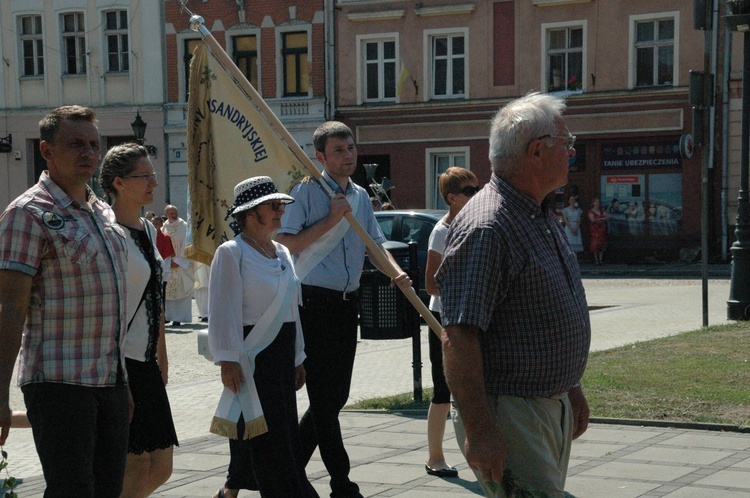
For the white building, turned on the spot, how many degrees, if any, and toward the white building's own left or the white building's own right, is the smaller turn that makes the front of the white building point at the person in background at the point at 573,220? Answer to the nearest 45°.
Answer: approximately 45° to the white building's own left

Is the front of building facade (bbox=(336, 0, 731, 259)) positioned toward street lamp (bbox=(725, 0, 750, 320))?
yes

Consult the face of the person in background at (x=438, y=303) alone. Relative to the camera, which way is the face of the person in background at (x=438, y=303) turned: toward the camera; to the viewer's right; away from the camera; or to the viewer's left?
to the viewer's right

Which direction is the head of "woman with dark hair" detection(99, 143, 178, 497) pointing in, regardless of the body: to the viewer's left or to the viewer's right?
to the viewer's right

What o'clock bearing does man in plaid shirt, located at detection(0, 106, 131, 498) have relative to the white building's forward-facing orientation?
The man in plaid shirt is roughly at 12 o'clock from the white building.

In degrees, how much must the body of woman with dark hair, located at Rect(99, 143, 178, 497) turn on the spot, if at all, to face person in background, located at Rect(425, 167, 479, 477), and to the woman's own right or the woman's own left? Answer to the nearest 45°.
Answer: approximately 90° to the woman's own left

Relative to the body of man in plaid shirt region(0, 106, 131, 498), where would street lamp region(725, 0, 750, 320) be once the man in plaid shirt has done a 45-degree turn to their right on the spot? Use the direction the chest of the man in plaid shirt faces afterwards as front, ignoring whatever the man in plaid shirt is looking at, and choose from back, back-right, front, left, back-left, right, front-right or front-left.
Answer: back-left

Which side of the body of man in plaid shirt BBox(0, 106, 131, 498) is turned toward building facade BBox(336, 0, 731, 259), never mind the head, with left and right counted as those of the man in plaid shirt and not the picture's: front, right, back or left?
left

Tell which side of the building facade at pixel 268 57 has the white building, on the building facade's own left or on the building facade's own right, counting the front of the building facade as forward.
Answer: on the building facade's own right

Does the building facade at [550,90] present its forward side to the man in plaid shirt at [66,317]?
yes

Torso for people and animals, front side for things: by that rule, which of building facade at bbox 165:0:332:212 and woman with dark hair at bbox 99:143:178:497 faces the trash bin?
the building facade

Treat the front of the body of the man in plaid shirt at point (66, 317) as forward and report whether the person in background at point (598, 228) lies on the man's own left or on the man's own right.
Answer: on the man's own left

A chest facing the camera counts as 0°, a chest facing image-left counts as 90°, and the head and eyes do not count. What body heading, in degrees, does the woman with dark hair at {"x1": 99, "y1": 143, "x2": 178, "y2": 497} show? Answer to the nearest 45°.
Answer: approximately 315°

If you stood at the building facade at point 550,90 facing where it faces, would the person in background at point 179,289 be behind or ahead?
ahead
